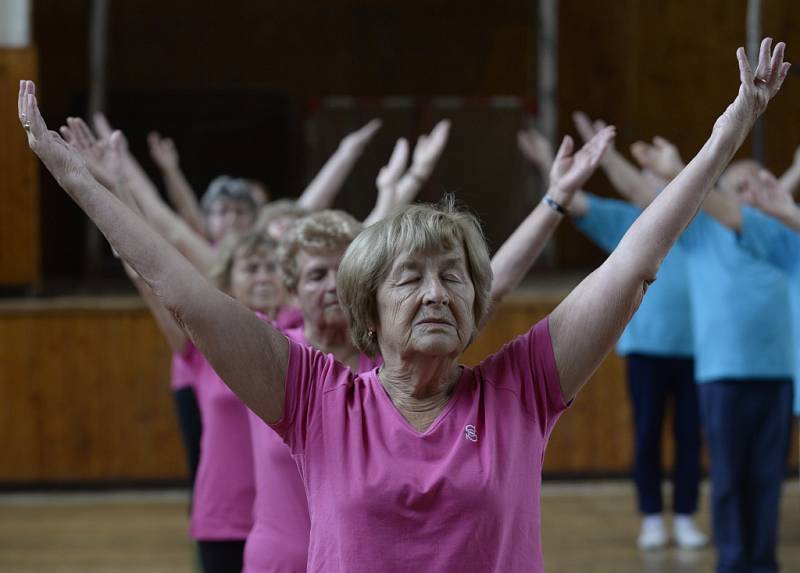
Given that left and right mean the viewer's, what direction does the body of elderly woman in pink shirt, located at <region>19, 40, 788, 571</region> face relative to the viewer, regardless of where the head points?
facing the viewer
